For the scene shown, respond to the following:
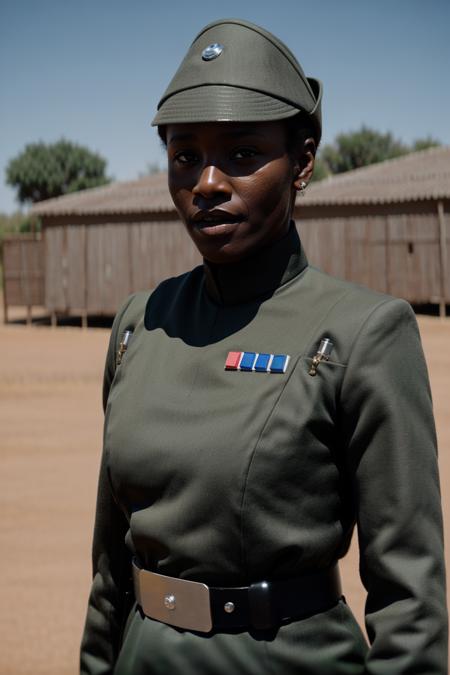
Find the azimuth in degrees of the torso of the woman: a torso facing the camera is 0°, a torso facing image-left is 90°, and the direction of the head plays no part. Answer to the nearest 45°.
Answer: approximately 45°

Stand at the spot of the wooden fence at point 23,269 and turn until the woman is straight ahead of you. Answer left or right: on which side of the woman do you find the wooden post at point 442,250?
left

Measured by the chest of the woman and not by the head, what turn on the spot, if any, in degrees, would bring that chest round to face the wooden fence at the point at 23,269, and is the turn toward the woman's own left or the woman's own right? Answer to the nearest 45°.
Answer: approximately 135° to the woman's own right

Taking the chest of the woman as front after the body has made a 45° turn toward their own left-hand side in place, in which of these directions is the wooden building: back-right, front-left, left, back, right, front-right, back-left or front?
back
